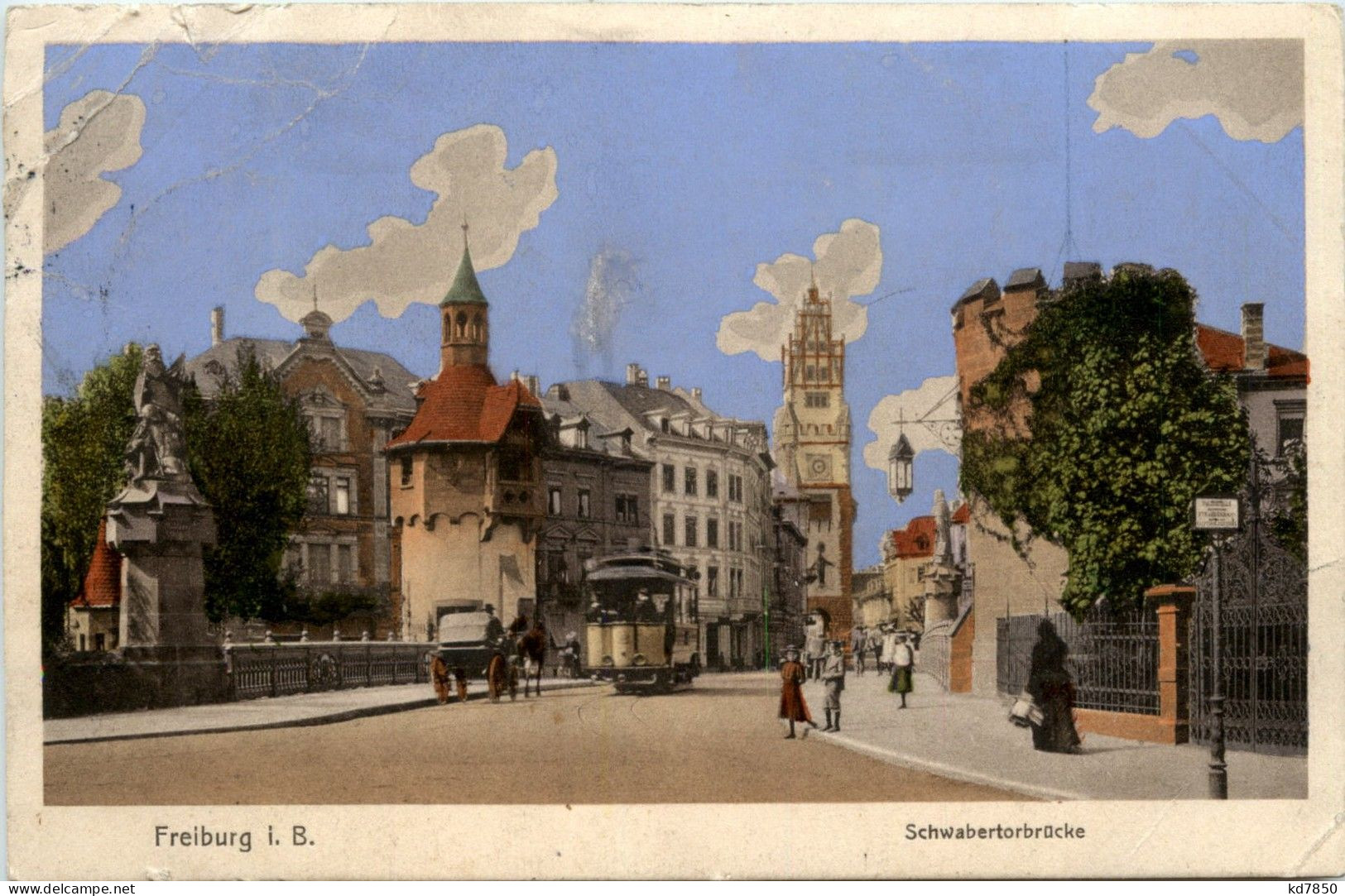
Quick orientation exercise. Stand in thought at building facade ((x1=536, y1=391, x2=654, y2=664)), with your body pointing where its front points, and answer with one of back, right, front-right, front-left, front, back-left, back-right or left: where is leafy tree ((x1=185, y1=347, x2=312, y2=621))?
front-right

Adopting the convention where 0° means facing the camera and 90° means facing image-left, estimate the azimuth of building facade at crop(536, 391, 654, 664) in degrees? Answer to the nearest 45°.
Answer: approximately 315°
